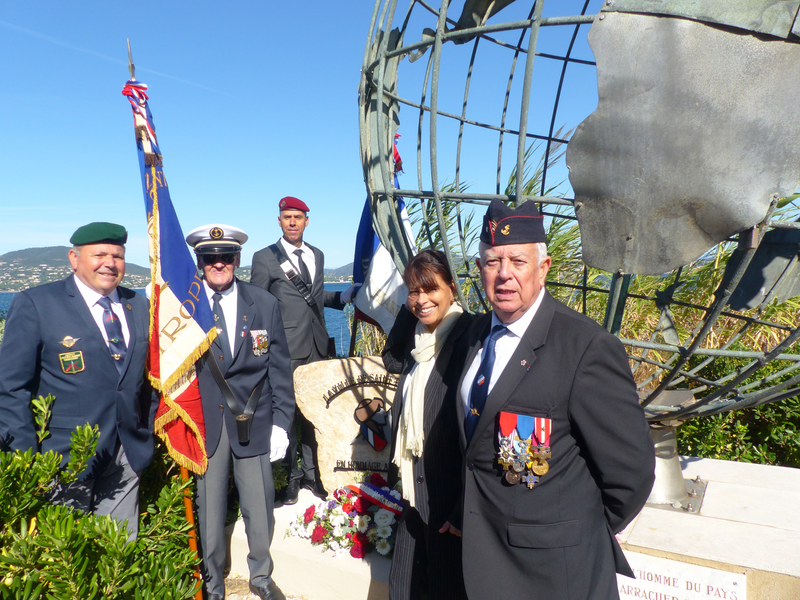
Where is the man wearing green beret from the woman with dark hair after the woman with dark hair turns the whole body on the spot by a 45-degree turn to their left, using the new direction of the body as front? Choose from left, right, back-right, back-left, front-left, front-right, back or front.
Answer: right

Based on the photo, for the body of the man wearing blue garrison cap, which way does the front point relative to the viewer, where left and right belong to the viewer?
facing the viewer and to the left of the viewer

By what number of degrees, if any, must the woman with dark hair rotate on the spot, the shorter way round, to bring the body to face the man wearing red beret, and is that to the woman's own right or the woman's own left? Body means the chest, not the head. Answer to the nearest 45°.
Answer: approximately 90° to the woman's own right

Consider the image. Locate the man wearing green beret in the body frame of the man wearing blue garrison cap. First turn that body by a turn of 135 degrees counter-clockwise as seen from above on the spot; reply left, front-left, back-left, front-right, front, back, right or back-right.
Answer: back

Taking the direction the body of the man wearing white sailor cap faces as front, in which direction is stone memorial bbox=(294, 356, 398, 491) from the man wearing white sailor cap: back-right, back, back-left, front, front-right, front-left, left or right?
back-left

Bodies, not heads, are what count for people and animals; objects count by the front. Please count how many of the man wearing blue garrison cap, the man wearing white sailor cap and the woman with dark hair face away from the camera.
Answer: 0

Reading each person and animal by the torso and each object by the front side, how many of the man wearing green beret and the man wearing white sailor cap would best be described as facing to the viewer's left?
0

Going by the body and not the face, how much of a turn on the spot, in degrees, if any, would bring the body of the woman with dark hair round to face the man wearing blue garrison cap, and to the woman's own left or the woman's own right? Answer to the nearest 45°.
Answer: approximately 90° to the woman's own left

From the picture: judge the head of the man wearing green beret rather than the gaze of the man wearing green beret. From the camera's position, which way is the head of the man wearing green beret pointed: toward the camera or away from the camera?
toward the camera

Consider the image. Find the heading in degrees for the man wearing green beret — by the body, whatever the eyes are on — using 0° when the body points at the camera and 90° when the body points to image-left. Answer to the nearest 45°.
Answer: approximately 315°

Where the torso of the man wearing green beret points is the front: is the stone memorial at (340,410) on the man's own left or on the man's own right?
on the man's own left

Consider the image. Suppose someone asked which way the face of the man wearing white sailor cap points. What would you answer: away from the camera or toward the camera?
toward the camera

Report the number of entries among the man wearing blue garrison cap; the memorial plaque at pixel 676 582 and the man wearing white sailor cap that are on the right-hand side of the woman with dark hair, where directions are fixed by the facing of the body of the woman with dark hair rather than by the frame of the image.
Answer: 1

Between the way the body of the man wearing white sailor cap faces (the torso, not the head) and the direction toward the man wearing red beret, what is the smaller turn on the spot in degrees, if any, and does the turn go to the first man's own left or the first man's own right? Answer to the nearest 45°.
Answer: approximately 180°

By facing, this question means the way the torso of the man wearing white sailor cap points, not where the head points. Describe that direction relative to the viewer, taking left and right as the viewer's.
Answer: facing the viewer

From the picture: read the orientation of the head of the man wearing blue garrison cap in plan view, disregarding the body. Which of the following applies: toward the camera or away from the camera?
toward the camera
